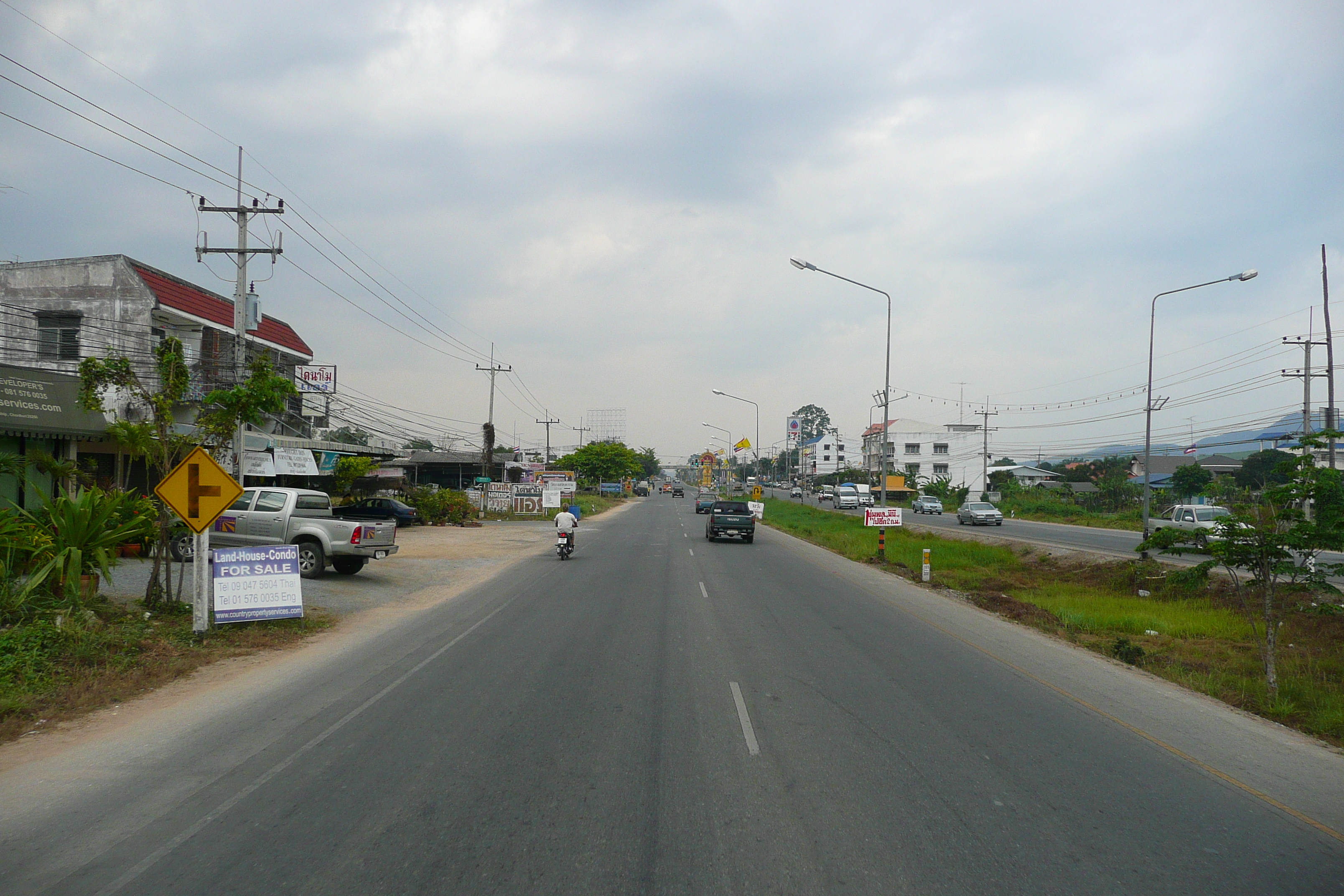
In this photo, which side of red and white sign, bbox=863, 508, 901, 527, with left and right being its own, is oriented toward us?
front

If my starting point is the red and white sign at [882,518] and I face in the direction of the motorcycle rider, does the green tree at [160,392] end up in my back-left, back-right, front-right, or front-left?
front-left

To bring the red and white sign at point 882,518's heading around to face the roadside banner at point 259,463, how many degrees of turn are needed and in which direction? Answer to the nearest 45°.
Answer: approximately 90° to its right

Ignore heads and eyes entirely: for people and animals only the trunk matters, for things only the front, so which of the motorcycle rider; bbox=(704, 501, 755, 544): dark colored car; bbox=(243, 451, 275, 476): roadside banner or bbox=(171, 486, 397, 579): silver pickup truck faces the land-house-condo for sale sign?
the roadside banner

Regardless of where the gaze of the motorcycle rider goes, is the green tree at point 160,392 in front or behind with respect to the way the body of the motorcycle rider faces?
behind

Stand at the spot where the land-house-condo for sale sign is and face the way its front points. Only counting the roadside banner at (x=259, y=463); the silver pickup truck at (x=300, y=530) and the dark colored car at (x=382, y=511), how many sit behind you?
3

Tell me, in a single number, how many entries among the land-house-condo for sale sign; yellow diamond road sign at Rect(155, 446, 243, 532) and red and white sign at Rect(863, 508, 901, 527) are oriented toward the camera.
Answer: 3

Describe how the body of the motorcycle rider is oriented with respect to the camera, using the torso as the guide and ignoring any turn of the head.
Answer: away from the camera

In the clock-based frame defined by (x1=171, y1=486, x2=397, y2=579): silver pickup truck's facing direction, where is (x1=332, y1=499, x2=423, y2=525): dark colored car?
The dark colored car is roughly at 2 o'clock from the silver pickup truck.

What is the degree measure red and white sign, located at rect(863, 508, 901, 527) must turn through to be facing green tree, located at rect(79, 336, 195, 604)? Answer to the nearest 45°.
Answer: approximately 45° to its right

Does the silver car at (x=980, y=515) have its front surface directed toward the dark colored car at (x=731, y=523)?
no

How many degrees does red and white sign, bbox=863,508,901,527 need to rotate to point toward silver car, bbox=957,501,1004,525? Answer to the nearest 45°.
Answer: approximately 180°

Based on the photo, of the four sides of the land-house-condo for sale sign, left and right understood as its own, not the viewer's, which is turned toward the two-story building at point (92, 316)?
back

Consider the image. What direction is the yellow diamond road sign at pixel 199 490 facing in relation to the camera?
toward the camera

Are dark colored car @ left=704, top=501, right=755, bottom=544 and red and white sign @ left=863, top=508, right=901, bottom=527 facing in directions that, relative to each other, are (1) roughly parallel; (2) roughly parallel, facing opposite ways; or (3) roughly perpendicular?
roughly parallel, facing opposite ways

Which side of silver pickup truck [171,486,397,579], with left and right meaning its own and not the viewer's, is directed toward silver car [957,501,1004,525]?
right

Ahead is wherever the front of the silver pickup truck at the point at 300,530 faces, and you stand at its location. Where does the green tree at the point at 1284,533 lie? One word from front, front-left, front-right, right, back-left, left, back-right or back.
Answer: back

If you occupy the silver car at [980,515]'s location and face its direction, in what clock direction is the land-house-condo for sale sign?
The land-house-condo for sale sign is roughly at 2 o'clock from the silver car.

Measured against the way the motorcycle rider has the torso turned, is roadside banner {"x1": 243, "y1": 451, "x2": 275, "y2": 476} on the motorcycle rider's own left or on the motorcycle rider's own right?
on the motorcycle rider's own left
